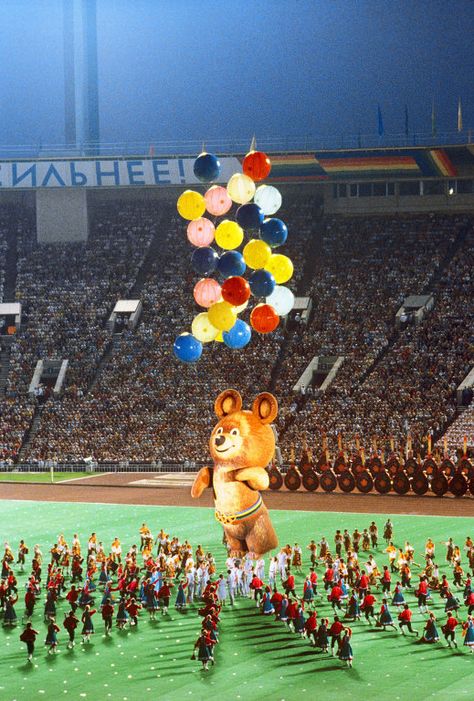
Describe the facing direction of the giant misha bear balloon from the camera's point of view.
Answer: facing the viewer and to the left of the viewer
